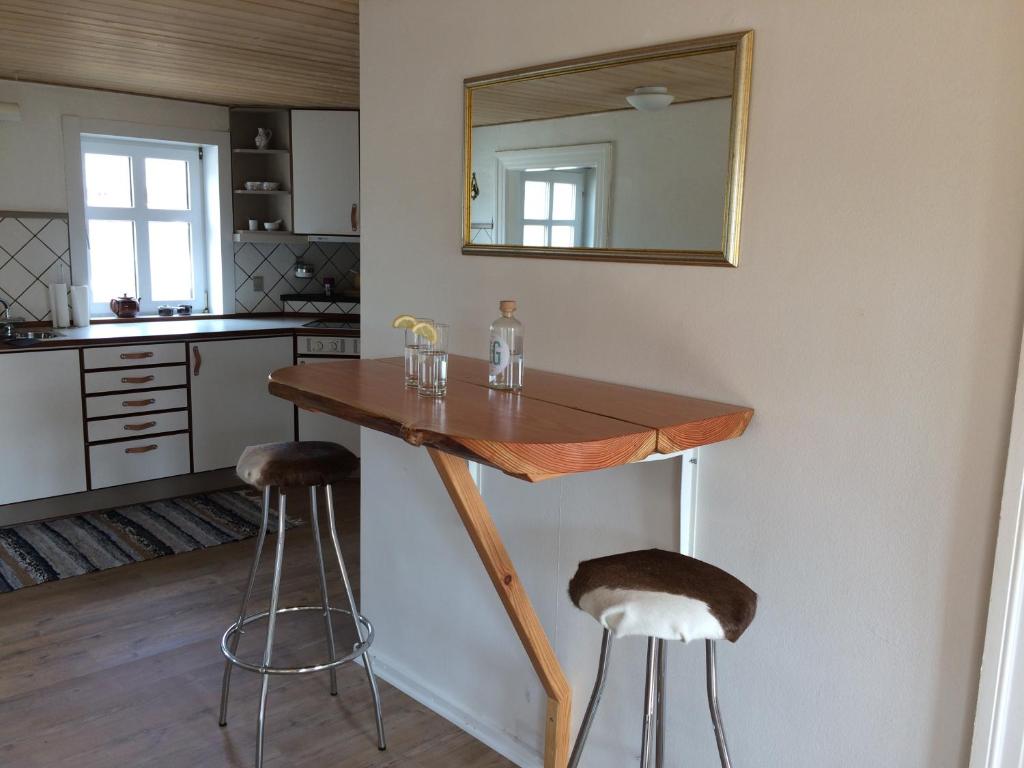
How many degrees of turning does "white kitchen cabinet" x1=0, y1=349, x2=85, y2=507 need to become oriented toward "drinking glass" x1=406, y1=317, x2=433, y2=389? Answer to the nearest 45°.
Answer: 0° — it already faces it

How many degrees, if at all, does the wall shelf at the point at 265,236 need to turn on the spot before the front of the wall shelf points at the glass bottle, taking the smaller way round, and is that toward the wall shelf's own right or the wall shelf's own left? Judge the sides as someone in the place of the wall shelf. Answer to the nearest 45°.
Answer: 0° — it already faces it

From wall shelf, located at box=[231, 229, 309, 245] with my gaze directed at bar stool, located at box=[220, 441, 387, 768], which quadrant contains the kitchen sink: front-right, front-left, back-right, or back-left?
front-right

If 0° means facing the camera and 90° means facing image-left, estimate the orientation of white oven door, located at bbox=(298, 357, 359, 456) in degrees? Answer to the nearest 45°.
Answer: approximately 45°

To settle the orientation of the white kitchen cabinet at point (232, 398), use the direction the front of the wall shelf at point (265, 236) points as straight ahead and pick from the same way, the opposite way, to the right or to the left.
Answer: the same way

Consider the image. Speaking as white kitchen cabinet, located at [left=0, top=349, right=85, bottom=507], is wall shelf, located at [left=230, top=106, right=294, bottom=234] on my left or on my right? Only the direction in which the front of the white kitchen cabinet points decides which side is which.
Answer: on my left

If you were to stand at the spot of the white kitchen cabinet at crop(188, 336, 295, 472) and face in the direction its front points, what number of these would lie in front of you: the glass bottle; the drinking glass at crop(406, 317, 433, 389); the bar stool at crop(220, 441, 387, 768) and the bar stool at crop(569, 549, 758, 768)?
4

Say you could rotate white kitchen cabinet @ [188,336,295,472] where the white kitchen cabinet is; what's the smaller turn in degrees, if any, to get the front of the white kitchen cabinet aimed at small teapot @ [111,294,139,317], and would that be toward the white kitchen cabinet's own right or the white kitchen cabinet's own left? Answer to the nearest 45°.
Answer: approximately 135° to the white kitchen cabinet's own right

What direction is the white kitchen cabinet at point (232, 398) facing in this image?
toward the camera

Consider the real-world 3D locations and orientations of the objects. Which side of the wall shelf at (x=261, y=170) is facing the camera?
front

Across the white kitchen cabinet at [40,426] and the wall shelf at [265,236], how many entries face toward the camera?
2

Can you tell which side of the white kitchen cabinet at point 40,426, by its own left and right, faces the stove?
left

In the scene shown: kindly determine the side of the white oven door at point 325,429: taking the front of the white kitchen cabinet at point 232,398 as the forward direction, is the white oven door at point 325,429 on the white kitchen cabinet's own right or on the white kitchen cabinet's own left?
on the white kitchen cabinet's own left

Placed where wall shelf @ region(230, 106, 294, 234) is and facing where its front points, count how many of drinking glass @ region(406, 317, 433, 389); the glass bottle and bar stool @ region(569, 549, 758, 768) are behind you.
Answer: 0

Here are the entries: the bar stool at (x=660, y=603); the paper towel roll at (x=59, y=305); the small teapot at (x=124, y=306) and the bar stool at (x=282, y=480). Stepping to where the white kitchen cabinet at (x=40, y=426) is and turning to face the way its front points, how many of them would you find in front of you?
2

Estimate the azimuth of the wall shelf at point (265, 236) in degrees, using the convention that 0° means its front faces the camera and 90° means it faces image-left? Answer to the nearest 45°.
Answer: approximately 0°
